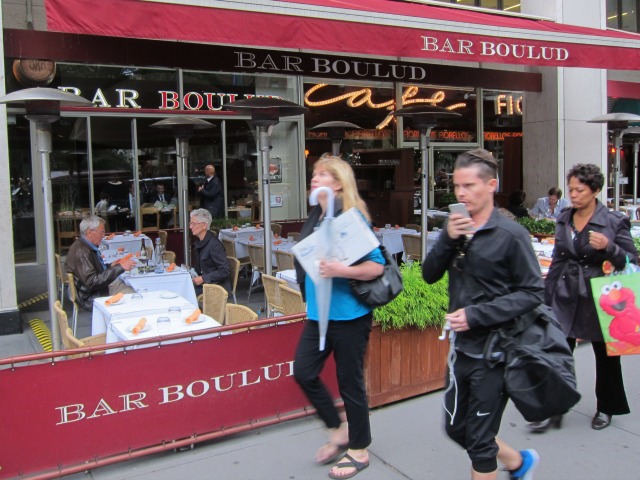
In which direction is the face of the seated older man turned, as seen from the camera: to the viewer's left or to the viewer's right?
to the viewer's right

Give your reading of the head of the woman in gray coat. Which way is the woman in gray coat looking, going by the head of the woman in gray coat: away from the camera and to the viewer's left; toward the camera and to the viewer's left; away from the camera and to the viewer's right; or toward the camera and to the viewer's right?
toward the camera and to the viewer's left

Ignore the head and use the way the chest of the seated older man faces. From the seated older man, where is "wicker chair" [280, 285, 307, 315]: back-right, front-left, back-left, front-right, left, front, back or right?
front-right

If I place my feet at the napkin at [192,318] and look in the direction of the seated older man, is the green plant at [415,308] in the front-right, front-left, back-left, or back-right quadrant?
back-right

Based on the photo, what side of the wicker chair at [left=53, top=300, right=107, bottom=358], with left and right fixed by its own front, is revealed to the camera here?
right

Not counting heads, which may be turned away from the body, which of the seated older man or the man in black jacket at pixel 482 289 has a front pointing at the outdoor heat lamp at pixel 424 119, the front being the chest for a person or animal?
the seated older man

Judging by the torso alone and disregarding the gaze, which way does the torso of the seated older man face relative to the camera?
to the viewer's right

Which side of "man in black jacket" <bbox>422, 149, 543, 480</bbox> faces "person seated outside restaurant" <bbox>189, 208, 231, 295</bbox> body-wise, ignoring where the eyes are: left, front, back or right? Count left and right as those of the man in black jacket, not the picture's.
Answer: right

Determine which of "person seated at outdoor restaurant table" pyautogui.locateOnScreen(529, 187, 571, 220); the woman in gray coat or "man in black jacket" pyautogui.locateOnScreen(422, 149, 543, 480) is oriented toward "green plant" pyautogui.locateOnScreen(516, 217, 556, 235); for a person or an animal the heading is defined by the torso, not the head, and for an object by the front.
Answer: the person seated at outdoor restaurant table

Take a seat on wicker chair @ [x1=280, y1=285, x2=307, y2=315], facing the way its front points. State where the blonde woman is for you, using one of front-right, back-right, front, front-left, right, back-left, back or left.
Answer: right
